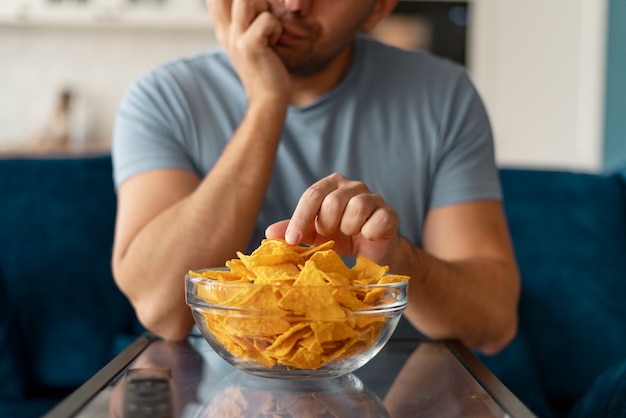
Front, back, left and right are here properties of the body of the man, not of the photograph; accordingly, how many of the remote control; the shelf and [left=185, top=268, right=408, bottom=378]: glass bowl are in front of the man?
2

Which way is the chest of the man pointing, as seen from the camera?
toward the camera

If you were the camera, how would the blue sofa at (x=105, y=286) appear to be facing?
facing the viewer

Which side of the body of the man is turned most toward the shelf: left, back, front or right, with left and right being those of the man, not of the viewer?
back

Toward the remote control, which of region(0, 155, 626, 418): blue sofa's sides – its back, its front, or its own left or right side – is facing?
front

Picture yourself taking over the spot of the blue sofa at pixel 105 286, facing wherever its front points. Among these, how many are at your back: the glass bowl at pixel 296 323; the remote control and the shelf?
1

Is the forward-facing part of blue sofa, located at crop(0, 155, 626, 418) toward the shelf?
no
